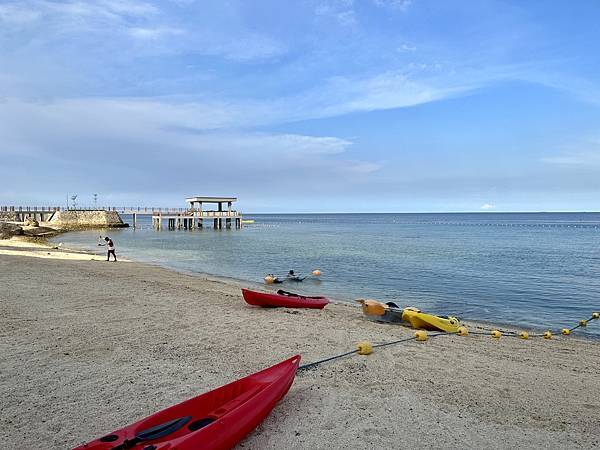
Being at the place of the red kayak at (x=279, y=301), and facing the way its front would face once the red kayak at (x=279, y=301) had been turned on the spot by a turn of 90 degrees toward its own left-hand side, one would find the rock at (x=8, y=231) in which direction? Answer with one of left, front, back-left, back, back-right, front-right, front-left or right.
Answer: back-right

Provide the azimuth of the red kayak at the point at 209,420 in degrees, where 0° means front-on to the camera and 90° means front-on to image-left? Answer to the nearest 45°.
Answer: approximately 225°

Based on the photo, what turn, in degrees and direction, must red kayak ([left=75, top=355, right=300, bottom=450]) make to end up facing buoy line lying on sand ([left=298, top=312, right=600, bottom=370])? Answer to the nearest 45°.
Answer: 0° — it already faces it

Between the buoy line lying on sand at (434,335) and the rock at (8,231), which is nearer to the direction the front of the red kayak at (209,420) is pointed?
the buoy line lying on sand

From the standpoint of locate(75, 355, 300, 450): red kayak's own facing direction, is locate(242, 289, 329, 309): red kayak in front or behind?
in front

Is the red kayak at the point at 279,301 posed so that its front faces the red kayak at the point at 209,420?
no

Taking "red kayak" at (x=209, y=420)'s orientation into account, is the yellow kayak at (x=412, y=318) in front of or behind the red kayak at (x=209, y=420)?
in front

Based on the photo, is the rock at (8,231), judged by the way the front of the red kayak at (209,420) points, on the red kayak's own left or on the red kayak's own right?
on the red kayak's own left

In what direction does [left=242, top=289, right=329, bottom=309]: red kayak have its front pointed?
to the viewer's left
